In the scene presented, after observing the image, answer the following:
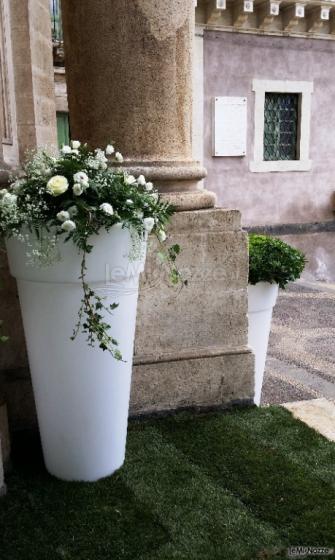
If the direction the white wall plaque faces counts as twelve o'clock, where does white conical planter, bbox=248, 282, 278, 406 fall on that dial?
The white conical planter is roughly at 12 o'clock from the white wall plaque.

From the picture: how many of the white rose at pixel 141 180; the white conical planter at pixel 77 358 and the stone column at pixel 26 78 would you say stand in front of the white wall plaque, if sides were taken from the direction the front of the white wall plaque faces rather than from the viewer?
3

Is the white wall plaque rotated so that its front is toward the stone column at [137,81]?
yes

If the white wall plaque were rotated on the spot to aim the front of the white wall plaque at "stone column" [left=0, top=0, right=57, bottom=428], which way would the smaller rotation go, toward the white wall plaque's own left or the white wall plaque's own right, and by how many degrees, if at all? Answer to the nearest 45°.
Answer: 0° — it already faces it

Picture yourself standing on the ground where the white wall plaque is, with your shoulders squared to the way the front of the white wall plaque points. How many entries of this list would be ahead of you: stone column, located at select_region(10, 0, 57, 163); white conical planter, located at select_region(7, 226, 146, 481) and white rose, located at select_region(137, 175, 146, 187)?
3

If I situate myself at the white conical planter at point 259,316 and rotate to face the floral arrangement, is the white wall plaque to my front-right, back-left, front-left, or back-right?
back-right

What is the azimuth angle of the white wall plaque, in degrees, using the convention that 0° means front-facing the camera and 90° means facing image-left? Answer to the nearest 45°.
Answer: approximately 0°

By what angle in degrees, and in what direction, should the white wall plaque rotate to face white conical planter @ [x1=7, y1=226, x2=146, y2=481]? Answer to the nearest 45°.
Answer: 0° — it already faces it

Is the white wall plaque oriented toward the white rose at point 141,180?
yes
